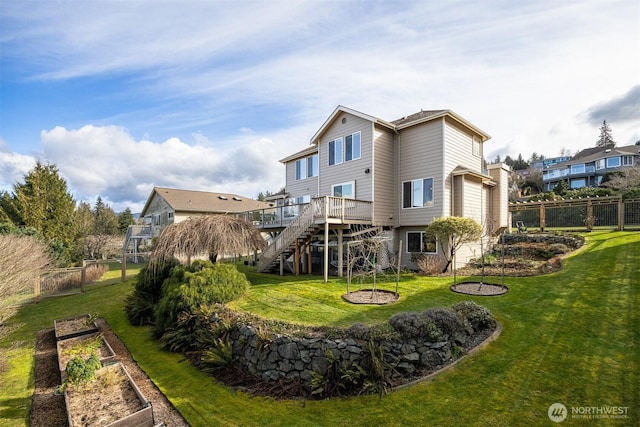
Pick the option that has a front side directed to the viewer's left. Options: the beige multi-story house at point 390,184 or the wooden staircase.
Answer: the wooden staircase

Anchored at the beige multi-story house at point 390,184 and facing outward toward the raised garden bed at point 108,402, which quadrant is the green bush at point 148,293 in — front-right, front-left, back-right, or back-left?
front-right

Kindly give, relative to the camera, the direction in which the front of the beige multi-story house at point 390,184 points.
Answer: facing away from the viewer and to the right of the viewer

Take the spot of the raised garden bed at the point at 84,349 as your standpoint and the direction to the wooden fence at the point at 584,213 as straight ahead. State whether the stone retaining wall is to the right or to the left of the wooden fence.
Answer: right

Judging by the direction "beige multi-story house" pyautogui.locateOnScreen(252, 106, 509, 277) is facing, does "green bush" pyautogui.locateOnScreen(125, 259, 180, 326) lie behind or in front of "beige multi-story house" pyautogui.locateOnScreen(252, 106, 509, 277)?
behind

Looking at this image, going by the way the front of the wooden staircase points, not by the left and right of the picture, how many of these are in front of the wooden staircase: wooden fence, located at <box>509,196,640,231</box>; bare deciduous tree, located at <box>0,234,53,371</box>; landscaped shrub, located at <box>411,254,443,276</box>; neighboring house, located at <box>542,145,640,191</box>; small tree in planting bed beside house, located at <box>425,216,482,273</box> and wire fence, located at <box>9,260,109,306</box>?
2

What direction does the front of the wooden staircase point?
to the viewer's left

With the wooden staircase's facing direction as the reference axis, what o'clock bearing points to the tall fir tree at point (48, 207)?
The tall fir tree is roughly at 1 o'clock from the wooden staircase.

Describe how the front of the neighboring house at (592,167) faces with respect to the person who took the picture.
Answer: facing the viewer and to the left of the viewer

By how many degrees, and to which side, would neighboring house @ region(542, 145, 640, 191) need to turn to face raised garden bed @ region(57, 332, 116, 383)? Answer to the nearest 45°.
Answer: approximately 45° to its left
